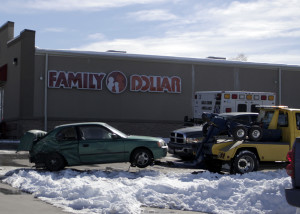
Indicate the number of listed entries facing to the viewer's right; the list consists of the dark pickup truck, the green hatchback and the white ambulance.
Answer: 2

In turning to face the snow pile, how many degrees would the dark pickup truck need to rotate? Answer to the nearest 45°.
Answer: approximately 135° to its left

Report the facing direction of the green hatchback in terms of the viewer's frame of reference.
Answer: facing to the right of the viewer

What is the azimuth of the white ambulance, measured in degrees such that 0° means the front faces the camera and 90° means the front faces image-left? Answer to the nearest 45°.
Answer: approximately 135°
